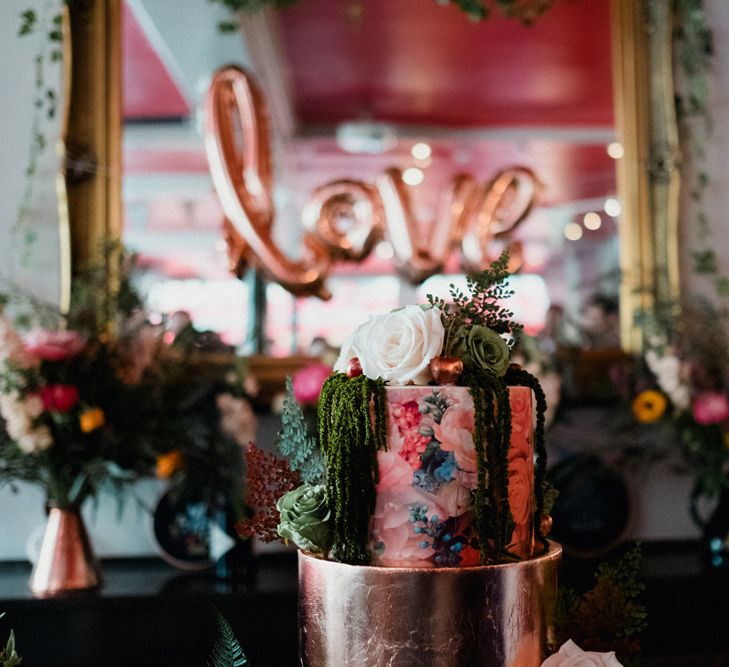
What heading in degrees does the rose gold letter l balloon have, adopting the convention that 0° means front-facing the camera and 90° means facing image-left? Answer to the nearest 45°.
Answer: approximately 0°

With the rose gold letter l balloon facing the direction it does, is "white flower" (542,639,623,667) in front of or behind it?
in front

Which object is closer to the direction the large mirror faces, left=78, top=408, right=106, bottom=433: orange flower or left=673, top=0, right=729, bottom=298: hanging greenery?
the orange flower
